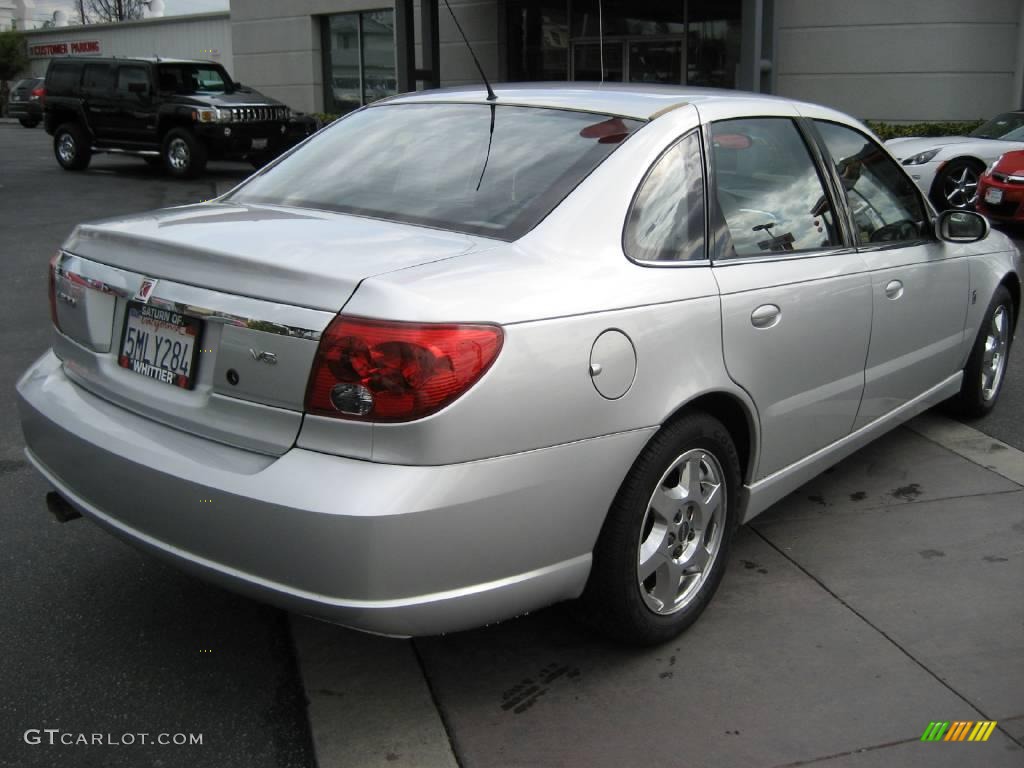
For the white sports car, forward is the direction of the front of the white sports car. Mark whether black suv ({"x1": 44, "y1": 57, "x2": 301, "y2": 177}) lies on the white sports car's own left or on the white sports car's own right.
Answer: on the white sports car's own right

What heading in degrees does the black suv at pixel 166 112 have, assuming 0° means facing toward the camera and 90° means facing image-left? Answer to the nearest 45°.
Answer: approximately 315°

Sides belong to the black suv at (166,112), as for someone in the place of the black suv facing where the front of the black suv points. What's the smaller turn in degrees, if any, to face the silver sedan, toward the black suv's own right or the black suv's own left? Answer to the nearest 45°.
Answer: approximately 45° to the black suv's own right

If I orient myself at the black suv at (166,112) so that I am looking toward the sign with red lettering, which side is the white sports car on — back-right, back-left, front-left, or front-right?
back-right

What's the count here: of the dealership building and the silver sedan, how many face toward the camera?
1

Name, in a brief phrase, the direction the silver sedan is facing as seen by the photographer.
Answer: facing away from the viewer and to the right of the viewer

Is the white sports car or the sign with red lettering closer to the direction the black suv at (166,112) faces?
the white sports car

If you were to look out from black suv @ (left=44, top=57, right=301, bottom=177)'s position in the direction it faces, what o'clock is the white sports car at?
The white sports car is roughly at 12 o'clock from the black suv.

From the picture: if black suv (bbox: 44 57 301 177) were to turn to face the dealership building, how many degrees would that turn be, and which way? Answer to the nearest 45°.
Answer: approximately 45° to its left

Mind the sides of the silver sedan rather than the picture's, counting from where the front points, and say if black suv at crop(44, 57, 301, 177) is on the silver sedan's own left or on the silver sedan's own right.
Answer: on the silver sedan's own left

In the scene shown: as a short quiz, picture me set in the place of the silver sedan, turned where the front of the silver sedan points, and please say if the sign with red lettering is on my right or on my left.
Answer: on my left

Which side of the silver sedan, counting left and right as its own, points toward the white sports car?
front

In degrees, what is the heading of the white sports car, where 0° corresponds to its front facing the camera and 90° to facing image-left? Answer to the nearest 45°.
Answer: approximately 45°
